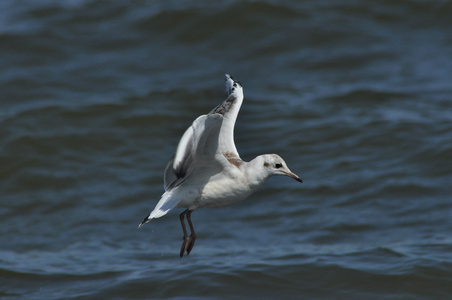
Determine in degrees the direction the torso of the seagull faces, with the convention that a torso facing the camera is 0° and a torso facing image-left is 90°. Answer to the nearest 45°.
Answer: approximately 270°
